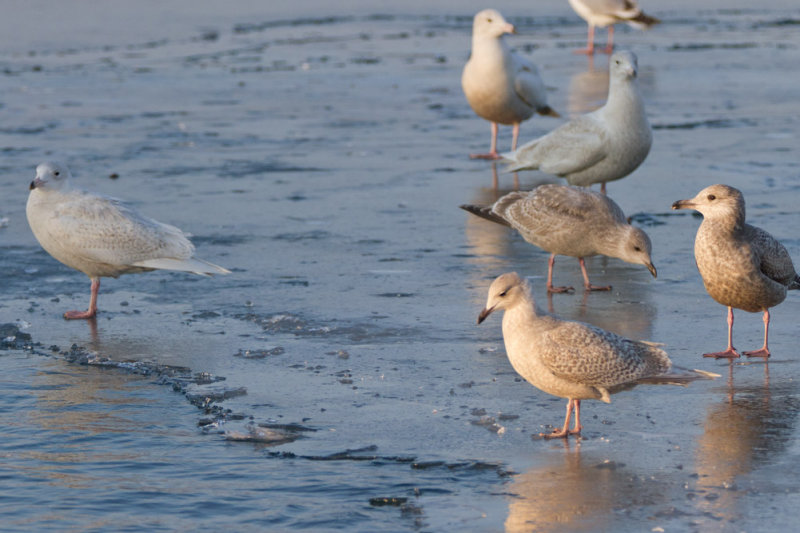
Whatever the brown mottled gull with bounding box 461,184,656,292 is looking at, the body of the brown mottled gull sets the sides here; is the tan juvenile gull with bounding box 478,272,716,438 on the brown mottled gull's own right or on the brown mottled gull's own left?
on the brown mottled gull's own right

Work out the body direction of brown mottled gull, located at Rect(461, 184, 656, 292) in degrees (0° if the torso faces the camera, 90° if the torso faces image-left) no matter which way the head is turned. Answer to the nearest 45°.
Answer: approximately 270°

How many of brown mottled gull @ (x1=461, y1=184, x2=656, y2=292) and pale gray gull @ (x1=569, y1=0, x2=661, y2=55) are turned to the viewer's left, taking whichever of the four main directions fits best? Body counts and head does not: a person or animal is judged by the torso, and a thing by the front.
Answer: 1

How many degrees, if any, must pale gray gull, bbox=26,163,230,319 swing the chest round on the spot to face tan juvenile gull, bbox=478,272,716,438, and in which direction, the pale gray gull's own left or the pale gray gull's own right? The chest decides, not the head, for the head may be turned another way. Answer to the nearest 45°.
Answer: approximately 135° to the pale gray gull's own left

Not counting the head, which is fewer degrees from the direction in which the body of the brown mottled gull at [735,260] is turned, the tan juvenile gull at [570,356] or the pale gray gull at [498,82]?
the tan juvenile gull

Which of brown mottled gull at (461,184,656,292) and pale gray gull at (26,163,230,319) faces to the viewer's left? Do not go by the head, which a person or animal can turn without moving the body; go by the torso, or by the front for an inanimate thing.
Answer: the pale gray gull

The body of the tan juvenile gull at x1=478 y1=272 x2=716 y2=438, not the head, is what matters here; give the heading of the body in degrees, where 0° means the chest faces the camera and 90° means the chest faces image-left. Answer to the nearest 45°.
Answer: approximately 90°

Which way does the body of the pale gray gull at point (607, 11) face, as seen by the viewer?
to the viewer's left

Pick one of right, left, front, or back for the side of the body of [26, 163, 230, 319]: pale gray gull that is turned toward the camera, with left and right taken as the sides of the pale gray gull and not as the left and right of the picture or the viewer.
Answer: left

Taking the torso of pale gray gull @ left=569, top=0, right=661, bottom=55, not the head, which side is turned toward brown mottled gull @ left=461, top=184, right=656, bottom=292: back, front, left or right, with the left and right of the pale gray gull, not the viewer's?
left
